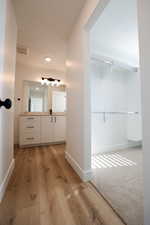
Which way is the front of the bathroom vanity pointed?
toward the camera

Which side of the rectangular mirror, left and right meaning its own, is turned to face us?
front
